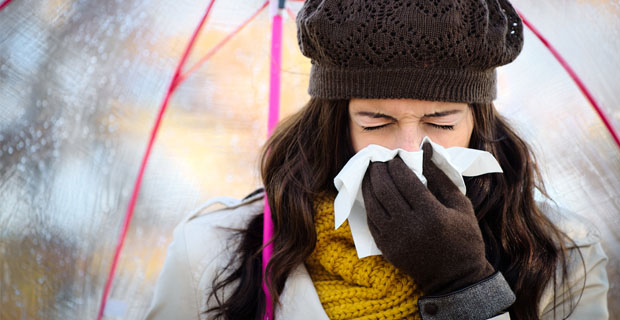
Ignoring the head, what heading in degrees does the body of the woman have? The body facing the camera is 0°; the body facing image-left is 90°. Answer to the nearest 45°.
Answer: approximately 0°
